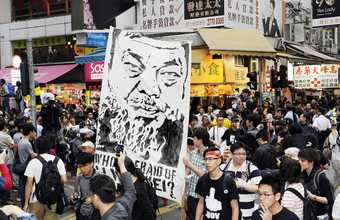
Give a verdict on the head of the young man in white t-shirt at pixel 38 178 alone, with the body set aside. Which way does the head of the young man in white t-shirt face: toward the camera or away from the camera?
away from the camera

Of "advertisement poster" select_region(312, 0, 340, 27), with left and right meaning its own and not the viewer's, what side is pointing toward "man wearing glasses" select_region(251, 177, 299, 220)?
front

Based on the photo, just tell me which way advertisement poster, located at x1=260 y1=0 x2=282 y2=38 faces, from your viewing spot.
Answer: facing the viewer

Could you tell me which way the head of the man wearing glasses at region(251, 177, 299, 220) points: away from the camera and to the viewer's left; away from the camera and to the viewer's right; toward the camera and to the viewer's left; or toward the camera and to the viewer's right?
toward the camera and to the viewer's left

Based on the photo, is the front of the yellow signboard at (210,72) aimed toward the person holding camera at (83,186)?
yes

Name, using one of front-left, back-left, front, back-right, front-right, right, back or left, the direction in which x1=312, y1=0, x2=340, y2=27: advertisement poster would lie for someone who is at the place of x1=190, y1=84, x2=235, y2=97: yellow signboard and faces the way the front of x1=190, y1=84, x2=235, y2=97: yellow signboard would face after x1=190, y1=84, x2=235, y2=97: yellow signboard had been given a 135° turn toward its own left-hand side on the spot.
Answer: front-right

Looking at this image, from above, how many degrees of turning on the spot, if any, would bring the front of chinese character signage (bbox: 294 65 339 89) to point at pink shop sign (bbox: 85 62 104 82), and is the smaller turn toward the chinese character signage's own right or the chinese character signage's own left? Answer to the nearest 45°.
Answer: approximately 45° to the chinese character signage's own right

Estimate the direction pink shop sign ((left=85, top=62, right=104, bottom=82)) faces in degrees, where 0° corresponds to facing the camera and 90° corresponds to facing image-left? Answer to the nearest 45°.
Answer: approximately 0°

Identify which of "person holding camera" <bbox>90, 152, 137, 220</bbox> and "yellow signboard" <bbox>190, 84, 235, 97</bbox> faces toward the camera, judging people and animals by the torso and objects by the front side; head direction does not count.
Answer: the yellow signboard

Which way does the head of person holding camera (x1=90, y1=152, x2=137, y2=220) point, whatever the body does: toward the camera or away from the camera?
away from the camera

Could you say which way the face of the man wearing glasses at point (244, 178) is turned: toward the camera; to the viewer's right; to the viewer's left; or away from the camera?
toward the camera
